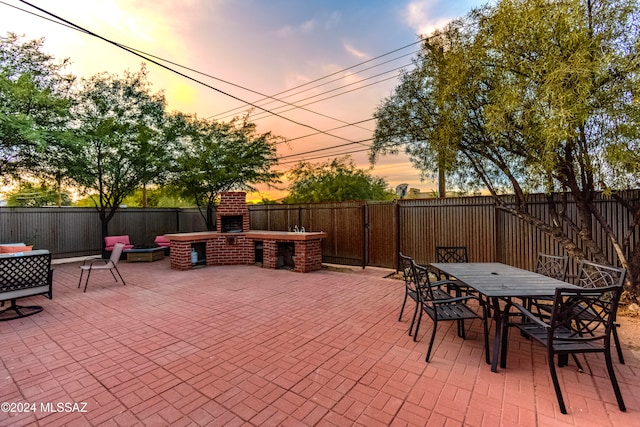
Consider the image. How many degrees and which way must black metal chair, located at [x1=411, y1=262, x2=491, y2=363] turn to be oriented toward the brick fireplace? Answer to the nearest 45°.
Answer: approximately 135° to its left

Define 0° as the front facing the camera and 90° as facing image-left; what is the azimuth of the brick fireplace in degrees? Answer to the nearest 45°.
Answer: approximately 0°

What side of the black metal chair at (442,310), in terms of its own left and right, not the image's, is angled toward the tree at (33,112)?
back

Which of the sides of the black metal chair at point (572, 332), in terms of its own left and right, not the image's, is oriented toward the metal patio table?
front

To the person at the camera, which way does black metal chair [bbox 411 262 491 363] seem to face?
facing to the right of the viewer

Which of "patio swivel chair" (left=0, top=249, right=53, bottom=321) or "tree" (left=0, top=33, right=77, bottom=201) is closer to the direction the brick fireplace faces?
the patio swivel chair

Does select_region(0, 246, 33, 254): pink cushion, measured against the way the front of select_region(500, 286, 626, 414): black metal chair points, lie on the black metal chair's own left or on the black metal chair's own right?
on the black metal chair's own left

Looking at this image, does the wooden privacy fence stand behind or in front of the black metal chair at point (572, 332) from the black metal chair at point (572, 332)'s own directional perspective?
in front

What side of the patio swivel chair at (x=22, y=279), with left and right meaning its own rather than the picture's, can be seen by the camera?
back

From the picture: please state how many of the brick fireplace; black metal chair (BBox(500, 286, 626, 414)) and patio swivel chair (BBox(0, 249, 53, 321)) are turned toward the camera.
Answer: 1

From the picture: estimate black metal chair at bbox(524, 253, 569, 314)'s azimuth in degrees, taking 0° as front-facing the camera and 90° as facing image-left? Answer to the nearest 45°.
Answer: approximately 45°

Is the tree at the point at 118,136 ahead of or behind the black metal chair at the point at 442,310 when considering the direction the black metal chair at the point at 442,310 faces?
behind

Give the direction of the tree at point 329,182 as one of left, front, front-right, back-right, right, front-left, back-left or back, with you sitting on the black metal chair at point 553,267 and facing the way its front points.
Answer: right
